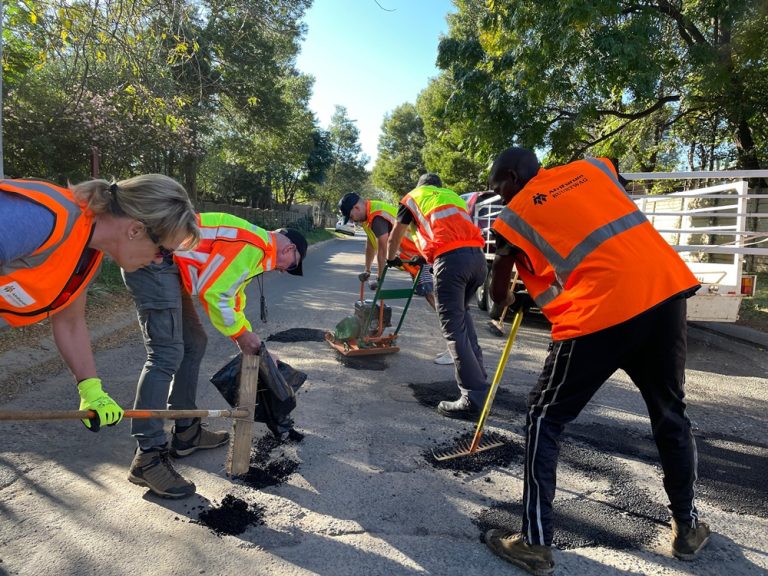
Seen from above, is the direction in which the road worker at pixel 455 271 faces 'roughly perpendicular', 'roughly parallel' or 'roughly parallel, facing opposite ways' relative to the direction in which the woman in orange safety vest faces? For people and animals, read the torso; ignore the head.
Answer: roughly perpendicular

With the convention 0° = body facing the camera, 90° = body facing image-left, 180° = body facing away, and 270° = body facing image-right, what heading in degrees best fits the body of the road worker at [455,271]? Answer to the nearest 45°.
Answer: approximately 135°

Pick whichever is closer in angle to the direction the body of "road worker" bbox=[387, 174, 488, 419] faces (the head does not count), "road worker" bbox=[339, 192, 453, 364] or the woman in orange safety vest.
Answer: the road worker

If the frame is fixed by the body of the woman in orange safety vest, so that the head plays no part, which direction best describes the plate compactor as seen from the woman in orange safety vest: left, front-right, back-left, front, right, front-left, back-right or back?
front-left

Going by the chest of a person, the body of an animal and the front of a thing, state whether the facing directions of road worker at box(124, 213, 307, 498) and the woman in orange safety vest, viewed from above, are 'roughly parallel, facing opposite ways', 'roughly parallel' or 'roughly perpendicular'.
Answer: roughly parallel

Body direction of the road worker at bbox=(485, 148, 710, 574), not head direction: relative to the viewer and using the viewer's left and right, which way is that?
facing away from the viewer and to the left of the viewer

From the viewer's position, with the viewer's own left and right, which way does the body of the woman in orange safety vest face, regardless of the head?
facing to the right of the viewer

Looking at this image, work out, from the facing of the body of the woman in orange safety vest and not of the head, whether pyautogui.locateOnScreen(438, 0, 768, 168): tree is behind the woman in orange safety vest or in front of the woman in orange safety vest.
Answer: in front

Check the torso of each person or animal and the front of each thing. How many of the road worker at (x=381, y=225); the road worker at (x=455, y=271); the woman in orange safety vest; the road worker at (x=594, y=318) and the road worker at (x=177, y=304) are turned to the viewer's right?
2

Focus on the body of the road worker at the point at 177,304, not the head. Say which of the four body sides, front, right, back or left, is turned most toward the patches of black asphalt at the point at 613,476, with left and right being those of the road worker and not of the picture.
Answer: front

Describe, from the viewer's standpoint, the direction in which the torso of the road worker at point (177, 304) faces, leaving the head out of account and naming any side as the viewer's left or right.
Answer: facing to the right of the viewer

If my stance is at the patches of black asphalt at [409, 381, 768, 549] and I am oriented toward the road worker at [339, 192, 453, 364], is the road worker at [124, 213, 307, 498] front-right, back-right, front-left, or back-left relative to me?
front-left

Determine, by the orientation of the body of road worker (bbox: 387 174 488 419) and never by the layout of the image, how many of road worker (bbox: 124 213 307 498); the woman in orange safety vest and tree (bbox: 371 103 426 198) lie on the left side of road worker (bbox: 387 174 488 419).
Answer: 2

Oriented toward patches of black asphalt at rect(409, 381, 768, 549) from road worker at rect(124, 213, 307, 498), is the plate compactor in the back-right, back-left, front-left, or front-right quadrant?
front-left

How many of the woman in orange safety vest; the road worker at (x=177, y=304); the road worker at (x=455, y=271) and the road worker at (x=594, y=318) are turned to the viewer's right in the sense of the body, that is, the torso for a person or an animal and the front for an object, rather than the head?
2
